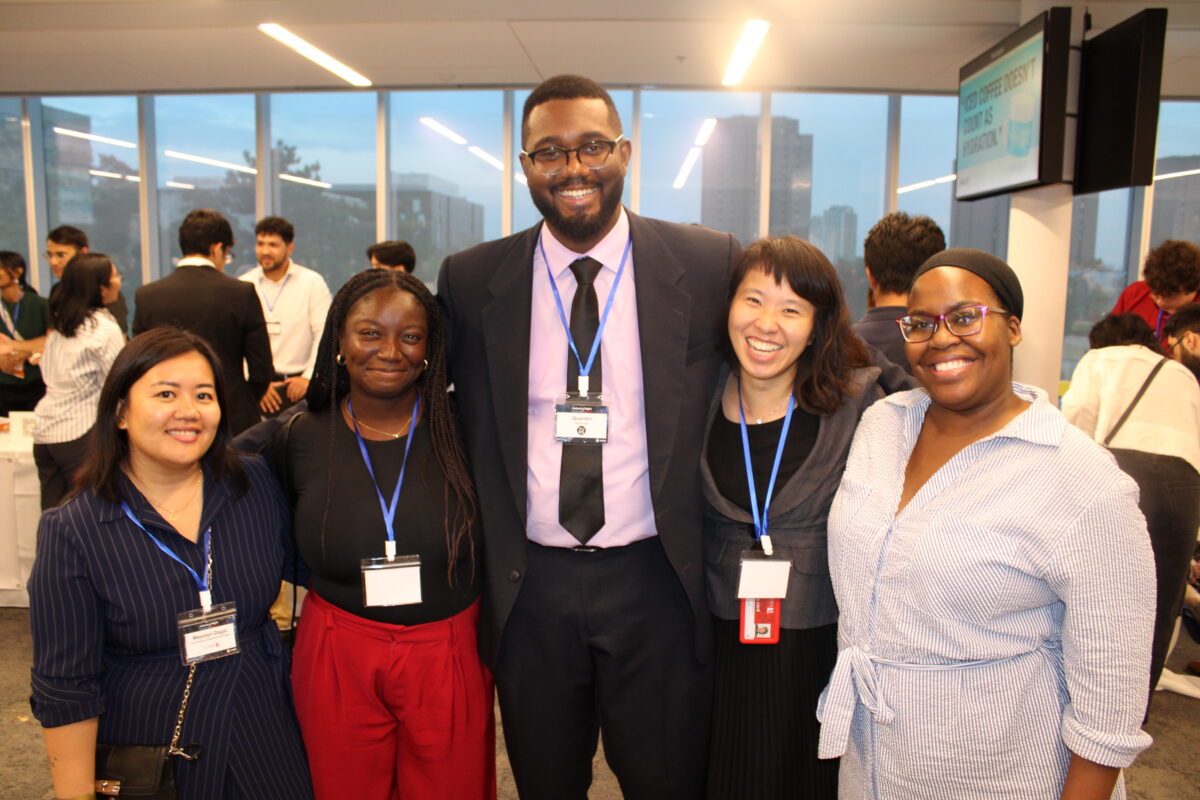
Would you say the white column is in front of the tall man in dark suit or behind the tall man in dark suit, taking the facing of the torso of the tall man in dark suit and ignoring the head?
behind

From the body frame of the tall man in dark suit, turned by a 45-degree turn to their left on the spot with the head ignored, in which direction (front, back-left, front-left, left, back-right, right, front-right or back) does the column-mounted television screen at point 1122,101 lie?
left

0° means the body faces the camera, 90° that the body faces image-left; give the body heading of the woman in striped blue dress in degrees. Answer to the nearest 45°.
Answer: approximately 45°

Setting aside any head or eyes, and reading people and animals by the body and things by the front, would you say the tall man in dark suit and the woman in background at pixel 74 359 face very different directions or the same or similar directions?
very different directions

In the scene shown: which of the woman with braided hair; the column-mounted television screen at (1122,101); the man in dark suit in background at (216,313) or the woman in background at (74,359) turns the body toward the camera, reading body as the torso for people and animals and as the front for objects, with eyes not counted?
the woman with braided hair

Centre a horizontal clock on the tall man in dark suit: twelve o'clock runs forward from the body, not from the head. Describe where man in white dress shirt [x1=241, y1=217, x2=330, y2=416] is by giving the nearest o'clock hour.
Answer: The man in white dress shirt is roughly at 5 o'clock from the tall man in dark suit.

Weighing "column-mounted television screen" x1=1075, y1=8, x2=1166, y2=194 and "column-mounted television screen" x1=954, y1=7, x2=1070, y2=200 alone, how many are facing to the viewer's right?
1

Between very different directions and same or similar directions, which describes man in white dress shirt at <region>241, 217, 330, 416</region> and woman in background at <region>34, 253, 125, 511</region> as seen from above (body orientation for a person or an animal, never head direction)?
very different directions
